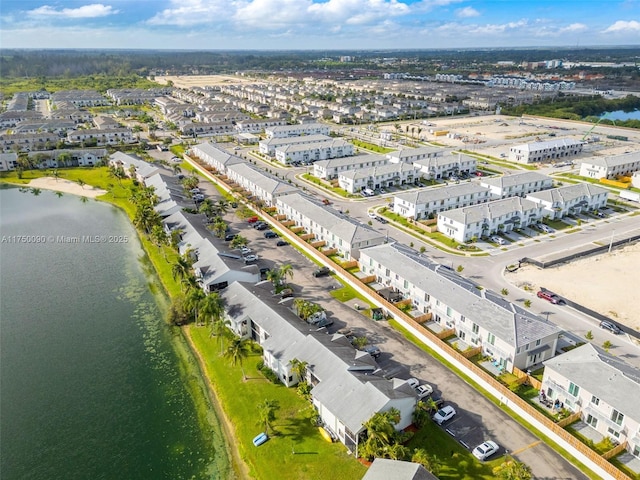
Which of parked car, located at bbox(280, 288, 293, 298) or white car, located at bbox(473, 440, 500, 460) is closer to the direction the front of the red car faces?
the parked car

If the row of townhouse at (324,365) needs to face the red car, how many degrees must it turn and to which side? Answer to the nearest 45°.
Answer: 0° — it already faces it

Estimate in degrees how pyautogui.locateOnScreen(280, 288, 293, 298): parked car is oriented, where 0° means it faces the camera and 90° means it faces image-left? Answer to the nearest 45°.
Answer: approximately 45°

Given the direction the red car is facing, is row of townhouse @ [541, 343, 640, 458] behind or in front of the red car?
in front

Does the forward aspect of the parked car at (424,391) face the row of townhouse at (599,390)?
no

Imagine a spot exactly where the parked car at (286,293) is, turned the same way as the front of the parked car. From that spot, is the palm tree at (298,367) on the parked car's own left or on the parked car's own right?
on the parked car's own left

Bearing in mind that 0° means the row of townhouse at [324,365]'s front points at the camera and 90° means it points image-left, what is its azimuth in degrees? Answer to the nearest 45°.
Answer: approximately 225°

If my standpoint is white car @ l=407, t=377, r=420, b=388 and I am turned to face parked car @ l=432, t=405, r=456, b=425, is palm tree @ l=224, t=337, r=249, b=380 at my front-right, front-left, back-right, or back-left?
back-right

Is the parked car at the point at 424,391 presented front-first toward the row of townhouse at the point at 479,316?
no

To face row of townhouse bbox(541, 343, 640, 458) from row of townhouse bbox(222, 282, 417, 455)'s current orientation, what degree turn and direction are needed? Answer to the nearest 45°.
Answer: approximately 45° to its right

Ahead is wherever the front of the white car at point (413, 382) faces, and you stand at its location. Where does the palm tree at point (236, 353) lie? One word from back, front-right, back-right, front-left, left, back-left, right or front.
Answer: front-right

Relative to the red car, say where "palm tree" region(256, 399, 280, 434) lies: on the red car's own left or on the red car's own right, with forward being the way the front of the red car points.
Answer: on the red car's own left
